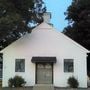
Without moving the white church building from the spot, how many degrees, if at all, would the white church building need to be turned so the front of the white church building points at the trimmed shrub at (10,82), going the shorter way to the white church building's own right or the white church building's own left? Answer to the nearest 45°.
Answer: approximately 90° to the white church building's own right

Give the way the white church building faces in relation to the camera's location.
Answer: facing the viewer
